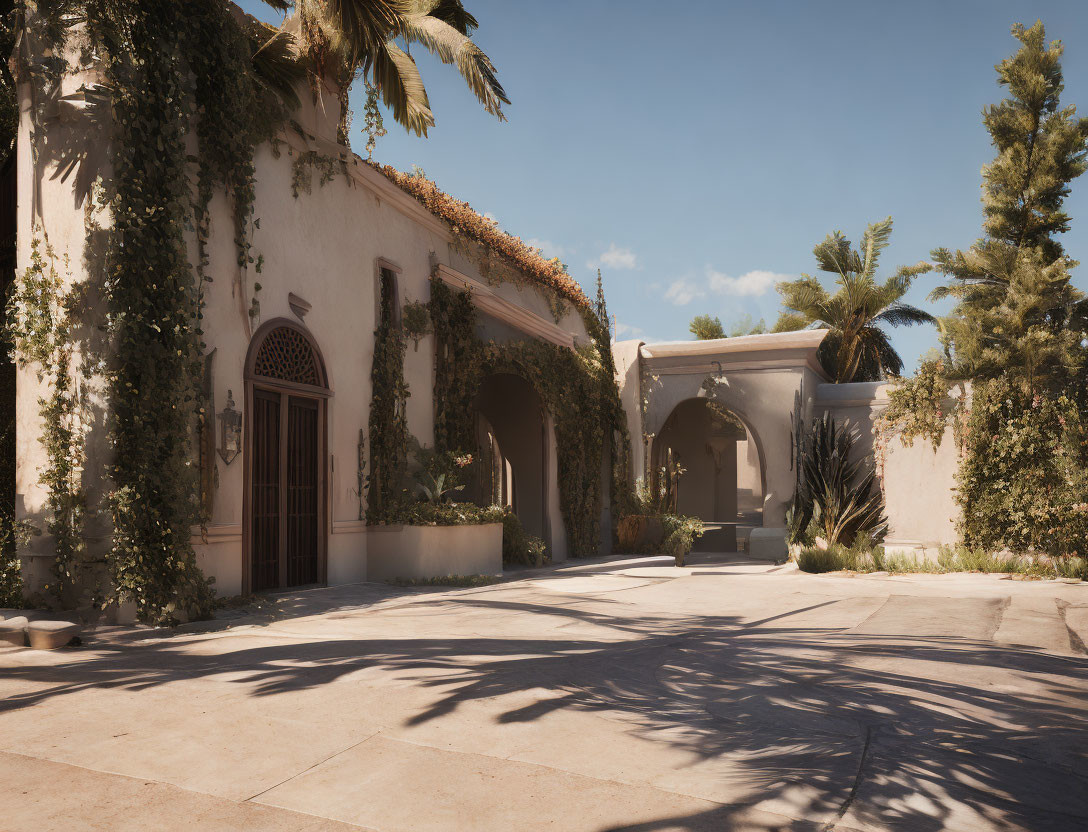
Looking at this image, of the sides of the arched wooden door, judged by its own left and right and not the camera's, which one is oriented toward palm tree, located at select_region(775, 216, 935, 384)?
left

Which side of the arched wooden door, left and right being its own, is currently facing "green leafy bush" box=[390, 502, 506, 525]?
left

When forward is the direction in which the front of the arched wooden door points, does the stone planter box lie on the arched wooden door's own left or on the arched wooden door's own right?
on the arched wooden door's own left

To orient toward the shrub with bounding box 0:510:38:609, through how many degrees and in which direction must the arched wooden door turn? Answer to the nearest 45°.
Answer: approximately 90° to its right

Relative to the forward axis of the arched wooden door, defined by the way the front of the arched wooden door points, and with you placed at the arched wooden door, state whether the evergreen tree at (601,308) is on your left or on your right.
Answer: on your left

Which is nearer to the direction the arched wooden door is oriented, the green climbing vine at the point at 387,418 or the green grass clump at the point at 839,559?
the green grass clump

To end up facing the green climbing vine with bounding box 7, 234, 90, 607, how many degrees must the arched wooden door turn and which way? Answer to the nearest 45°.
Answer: approximately 90° to its right

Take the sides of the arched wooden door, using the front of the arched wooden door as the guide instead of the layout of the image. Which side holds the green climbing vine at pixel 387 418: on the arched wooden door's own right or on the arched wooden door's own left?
on the arched wooden door's own left

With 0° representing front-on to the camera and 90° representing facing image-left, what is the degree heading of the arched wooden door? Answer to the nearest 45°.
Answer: approximately 315°
